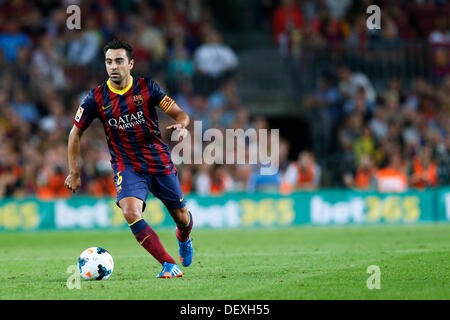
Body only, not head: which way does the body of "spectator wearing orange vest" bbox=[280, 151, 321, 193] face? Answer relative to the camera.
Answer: toward the camera

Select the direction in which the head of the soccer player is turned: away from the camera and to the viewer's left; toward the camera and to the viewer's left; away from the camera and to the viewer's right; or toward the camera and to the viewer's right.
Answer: toward the camera and to the viewer's left

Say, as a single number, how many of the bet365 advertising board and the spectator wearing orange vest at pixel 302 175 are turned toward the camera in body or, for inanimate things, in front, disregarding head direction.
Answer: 2

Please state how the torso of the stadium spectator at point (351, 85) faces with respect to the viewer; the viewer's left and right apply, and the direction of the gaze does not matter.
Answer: facing the viewer and to the left of the viewer

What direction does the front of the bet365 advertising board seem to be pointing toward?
toward the camera

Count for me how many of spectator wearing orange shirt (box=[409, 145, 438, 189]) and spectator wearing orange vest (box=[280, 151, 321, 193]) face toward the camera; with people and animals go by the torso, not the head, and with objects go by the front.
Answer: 2

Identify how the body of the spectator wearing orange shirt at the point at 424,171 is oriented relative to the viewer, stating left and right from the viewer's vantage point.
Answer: facing the viewer

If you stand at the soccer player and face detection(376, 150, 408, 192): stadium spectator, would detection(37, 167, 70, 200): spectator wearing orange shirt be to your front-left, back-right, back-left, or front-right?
front-left

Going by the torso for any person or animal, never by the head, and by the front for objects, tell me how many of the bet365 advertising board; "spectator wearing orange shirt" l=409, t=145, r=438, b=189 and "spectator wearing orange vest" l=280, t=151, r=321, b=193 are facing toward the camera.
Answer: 3
